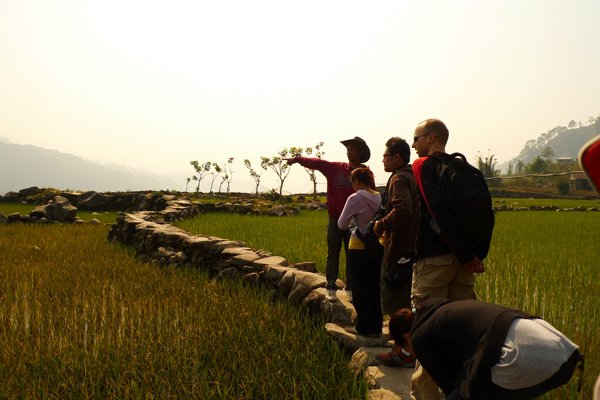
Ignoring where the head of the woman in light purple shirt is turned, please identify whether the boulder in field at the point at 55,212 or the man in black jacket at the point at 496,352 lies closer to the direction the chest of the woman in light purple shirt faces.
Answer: the boulder in field

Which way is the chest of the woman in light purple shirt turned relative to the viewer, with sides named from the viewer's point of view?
facing away from the viewer and to the left of the viewer

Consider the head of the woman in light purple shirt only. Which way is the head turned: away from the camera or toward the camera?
away from the camera

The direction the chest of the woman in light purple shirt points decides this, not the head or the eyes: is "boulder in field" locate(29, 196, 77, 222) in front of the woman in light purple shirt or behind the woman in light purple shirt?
in front

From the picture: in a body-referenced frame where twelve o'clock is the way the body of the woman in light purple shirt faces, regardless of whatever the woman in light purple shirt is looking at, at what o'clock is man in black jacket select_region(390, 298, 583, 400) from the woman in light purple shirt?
The man in black jacket is roughly at 7 o'clock from the woman in light purple shirt.
